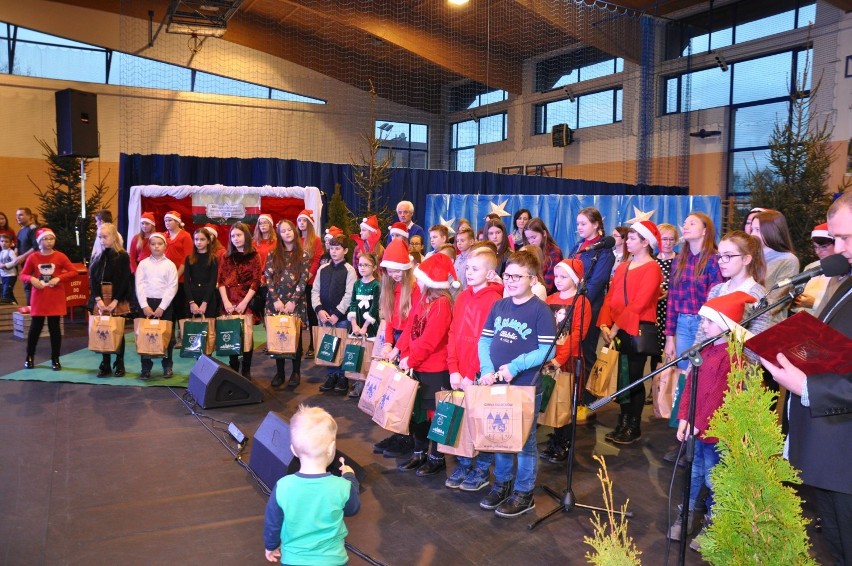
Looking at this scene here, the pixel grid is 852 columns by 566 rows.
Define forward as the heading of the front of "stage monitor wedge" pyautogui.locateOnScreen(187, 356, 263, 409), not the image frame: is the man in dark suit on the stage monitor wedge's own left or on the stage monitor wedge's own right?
on the stage monitor wedge's own right

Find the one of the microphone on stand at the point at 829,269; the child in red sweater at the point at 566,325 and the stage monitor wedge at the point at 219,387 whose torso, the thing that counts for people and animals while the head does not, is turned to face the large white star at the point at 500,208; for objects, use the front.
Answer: the stage monitor wedge

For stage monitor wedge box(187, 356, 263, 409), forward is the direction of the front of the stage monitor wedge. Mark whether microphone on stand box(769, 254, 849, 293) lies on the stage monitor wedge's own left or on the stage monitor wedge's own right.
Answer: on the stage monitor wedge's own right

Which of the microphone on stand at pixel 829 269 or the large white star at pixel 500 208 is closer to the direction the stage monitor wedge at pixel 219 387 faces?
the large white star

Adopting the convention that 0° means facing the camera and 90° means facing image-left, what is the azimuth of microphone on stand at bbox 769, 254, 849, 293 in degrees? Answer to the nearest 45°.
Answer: approximately 270°

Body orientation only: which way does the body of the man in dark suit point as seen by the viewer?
to the viewer's left

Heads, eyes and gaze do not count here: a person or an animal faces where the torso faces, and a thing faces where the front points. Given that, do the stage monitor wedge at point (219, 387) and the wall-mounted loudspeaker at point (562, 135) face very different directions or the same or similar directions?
very different directions

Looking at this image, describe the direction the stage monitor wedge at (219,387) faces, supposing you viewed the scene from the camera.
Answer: facing away from the viewer and to the right of the viewer

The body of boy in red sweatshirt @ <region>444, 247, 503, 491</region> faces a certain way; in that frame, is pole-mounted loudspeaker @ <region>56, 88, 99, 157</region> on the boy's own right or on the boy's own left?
on the boy's own right

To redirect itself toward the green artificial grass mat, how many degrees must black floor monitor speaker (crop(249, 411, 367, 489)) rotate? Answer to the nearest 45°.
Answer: approximately 90° to its left

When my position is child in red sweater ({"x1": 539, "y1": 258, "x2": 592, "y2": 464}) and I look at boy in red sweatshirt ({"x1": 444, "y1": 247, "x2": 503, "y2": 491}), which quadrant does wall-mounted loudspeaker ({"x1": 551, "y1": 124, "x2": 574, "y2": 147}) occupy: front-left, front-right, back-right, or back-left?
back-right

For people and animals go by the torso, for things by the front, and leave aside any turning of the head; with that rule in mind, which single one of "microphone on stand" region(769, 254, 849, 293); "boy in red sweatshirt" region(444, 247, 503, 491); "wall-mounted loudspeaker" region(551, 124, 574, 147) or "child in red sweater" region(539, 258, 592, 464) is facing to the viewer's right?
the microphone on stand
